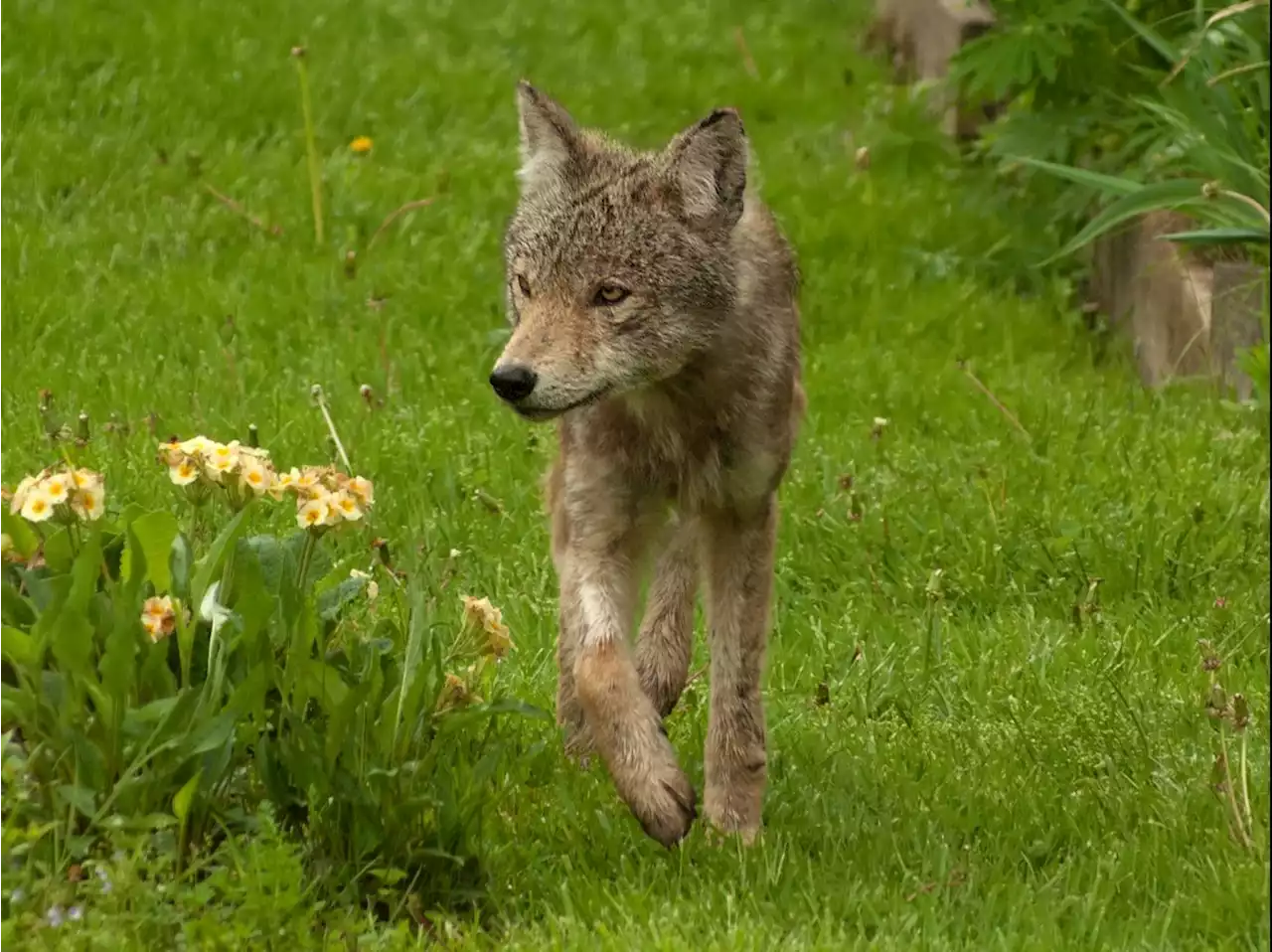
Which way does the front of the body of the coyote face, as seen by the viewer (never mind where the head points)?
toward the camera

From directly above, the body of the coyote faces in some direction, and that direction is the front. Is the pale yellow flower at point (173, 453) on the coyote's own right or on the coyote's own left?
on the coyote's own right

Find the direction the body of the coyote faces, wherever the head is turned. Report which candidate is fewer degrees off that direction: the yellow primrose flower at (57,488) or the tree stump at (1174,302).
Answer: the yellow primrose flower

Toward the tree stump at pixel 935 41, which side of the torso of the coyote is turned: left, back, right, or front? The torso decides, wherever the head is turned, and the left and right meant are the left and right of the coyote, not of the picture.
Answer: back

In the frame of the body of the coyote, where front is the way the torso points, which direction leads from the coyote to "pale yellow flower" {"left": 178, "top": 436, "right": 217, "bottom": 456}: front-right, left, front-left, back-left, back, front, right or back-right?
front-right

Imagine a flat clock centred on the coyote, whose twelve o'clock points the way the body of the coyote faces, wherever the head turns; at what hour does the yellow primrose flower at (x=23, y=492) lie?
The yellow primrose flower is roughly at 2 o'clock from the coyote.

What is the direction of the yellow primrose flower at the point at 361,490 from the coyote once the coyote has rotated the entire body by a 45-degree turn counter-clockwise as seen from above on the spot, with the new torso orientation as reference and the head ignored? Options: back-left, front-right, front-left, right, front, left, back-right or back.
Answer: right

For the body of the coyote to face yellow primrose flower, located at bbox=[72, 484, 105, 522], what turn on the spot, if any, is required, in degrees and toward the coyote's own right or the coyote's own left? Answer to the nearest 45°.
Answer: approximately 45° to the coyote's own right

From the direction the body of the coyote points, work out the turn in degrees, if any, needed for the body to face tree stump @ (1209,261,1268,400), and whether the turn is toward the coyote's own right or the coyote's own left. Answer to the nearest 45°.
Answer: approximately 135° to the coyote's own left

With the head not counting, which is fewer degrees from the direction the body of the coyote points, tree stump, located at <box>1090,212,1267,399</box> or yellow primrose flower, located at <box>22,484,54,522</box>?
the yellow primrose flower

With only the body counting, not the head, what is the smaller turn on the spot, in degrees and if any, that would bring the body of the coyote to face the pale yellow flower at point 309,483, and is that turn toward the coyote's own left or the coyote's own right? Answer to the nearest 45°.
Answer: approximately 45° to the coyote's own right

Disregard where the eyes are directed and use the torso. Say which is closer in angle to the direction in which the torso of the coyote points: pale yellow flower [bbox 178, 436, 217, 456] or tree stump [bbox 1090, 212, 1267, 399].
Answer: the pale yellow flower
